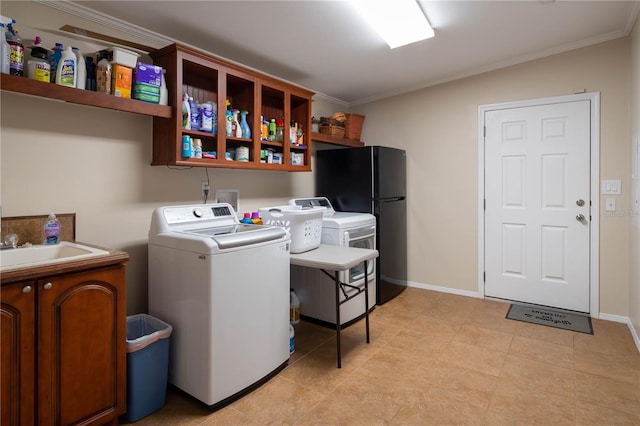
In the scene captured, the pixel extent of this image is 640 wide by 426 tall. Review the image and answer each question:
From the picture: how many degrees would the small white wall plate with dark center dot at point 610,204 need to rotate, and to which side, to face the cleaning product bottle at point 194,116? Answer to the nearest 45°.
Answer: approximately 45° to its right

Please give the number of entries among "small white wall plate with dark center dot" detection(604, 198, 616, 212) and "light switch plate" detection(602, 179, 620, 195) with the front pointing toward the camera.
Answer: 2

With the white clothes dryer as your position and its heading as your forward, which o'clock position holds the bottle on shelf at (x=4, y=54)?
The bottle on shelf is roughly at 3 o'clock from the white clothes dryer.

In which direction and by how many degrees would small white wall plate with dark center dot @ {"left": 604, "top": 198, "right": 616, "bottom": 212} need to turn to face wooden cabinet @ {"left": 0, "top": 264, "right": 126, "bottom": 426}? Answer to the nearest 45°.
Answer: approximately 45° to its right

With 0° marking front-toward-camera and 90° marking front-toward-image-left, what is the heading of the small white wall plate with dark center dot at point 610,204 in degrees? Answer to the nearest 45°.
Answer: approximately 0°

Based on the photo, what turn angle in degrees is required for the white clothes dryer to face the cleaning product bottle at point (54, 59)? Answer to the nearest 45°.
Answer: approximately 90° to its right

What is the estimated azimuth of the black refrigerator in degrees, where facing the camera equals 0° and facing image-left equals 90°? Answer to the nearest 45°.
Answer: approximately 315°

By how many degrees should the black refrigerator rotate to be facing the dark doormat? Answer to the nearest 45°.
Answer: approximately 45° to its left

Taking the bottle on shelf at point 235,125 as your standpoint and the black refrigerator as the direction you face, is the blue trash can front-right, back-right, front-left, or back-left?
back-right
